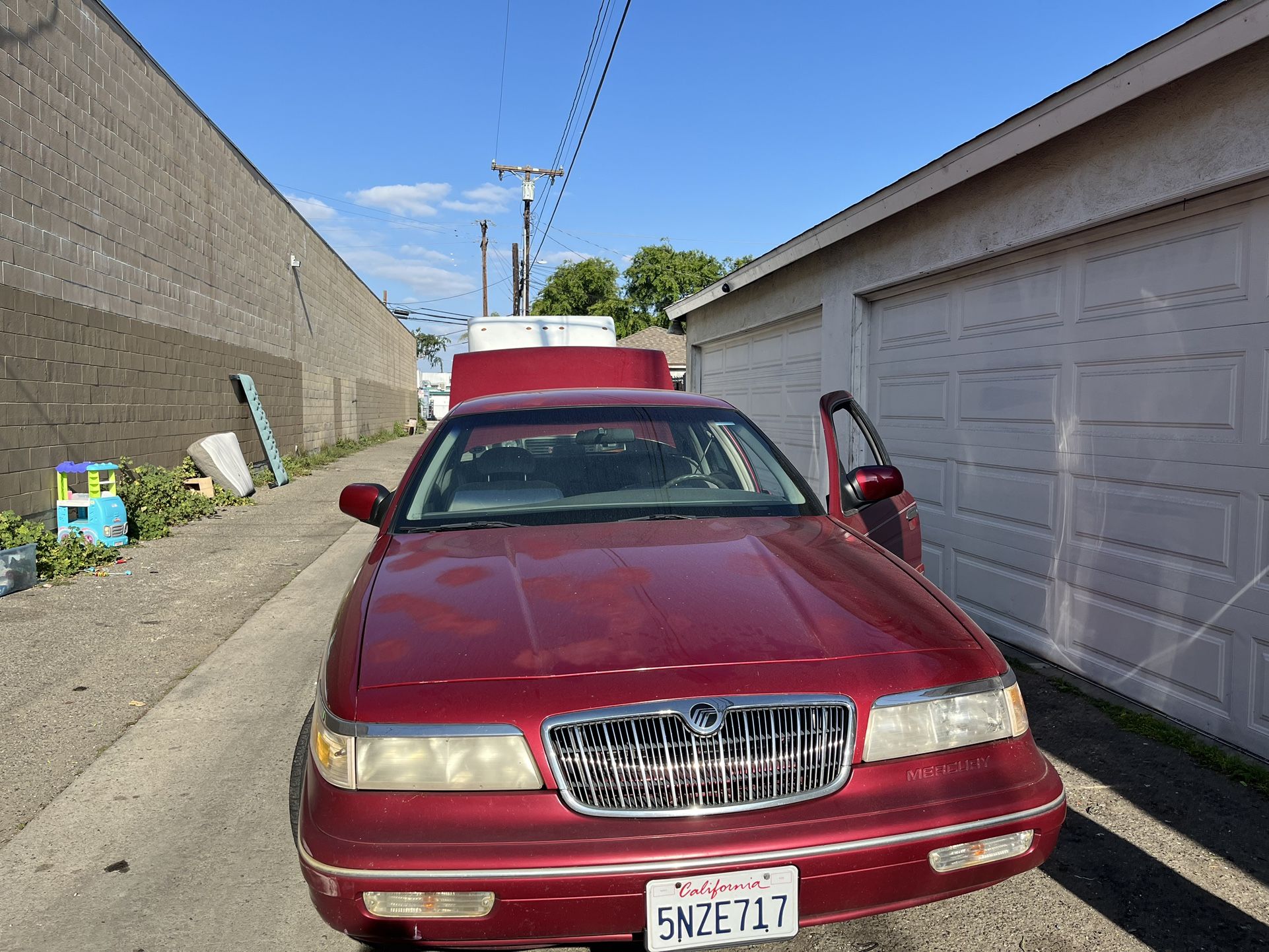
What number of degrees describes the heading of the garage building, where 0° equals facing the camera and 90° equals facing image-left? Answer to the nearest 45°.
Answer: approximately 45°

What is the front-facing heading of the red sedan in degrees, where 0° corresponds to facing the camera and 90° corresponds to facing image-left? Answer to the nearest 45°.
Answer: approximately 0°
